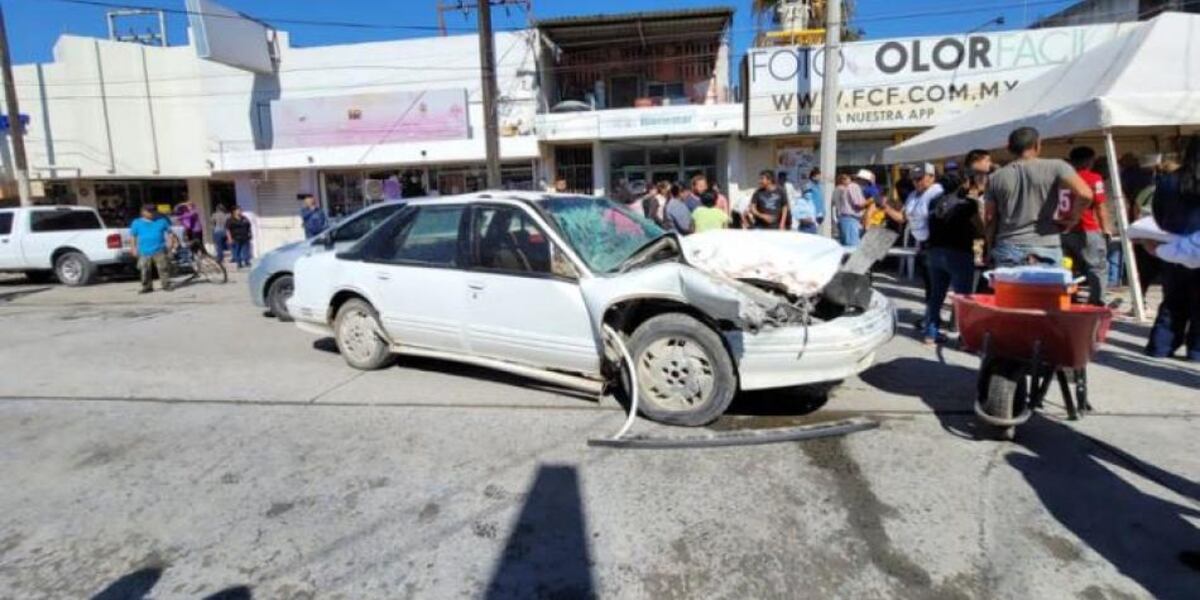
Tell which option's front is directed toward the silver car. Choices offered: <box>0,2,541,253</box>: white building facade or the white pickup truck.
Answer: the white building facade

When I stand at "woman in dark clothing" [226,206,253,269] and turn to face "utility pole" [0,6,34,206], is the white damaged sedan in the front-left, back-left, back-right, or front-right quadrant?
back-left

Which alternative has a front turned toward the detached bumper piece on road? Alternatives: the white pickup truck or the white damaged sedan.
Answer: the white damaged sedan

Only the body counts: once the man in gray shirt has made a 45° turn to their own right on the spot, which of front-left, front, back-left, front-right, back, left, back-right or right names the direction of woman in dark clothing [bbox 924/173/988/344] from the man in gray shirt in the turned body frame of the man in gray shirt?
left

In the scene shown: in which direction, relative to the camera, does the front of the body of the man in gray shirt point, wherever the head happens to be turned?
away from the camera

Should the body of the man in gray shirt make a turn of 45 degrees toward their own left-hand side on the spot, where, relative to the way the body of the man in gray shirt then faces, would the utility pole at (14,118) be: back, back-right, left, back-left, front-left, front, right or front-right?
front-left

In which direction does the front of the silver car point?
to the viewer's left

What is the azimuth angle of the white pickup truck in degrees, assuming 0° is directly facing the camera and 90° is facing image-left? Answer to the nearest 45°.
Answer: approximately 90°

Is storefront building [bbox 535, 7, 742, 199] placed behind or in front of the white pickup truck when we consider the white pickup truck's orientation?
behind

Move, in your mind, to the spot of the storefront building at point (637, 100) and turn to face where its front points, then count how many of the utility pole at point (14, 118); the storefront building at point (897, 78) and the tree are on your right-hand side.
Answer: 1

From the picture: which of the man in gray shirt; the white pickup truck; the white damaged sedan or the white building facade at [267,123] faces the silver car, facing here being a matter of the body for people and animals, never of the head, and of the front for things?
the white building facade

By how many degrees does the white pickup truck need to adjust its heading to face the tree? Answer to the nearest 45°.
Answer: approximately 180°
